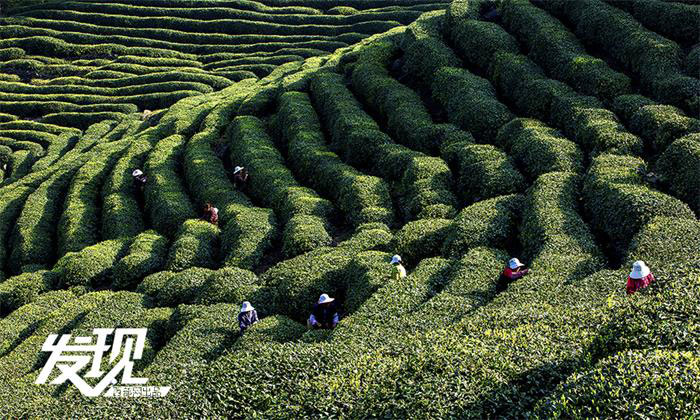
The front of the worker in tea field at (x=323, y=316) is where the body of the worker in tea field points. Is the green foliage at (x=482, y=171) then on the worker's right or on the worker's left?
on the worker's left

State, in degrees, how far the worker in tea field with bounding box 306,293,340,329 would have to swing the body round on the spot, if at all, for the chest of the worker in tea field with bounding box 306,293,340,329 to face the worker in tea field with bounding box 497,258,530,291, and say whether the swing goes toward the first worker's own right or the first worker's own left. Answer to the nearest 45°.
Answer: approximately 90° to the first worker's own left

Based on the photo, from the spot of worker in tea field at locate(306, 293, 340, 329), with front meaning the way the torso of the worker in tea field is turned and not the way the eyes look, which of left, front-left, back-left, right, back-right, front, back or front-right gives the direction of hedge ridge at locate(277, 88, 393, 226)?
back

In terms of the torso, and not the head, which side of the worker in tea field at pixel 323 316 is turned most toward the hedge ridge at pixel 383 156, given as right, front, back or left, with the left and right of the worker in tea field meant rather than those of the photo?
back

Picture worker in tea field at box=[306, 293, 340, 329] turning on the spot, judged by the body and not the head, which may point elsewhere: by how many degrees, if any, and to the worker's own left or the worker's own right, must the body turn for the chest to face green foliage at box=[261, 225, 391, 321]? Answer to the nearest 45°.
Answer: approximately 180°

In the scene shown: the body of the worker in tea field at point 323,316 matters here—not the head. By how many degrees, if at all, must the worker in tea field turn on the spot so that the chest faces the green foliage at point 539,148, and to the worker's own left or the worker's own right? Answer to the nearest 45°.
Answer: approximately 135° to the worker's own left

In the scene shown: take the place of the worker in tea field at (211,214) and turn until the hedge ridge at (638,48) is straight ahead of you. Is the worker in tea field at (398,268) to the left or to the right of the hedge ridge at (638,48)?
right

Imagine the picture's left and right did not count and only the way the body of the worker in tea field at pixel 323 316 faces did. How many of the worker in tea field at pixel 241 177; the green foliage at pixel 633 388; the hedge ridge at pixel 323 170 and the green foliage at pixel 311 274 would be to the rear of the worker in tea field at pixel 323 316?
3

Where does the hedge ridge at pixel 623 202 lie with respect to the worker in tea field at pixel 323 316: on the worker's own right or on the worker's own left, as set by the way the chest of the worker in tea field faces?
on the worker's own left

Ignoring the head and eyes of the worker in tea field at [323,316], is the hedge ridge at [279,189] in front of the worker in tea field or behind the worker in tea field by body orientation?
behind

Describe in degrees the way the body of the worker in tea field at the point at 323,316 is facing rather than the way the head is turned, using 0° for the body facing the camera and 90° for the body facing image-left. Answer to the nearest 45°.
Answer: approximately 0°

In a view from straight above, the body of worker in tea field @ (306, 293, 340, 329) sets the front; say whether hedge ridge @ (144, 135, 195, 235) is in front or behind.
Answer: behind

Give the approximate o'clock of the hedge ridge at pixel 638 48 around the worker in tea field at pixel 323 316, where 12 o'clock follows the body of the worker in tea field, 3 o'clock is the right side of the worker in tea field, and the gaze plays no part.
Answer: The hedge ridge is roughly at 8 o'clock from the worker in tea field.
